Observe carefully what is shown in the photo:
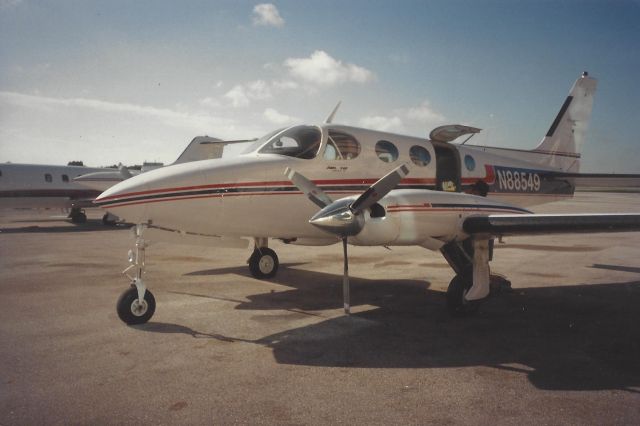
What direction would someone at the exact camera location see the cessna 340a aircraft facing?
facing the viewer and to the left of the viewer
